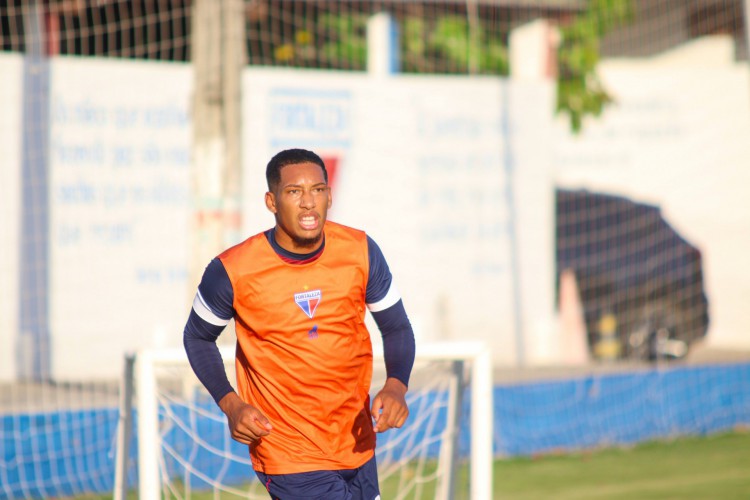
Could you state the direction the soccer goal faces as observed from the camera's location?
facing the viewer

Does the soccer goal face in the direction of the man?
yes

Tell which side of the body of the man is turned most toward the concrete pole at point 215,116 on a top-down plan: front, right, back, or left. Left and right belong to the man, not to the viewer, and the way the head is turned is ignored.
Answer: back

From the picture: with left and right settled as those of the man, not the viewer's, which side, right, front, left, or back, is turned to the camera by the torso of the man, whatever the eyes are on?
front

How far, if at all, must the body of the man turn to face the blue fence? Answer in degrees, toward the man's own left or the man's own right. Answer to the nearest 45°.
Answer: approximately 180°

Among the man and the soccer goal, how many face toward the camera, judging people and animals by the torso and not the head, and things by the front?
2

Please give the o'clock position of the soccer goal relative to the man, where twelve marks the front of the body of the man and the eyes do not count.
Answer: The soccer goal is roughly at 6 o'clock from the man.
